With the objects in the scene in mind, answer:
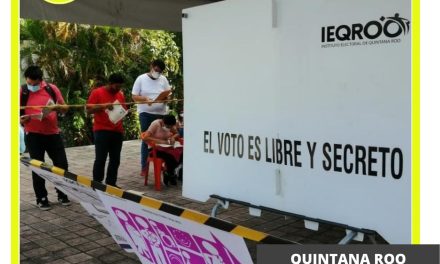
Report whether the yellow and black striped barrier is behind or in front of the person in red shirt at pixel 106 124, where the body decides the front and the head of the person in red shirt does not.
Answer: in front

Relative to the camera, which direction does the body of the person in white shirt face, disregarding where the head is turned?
toward the camera

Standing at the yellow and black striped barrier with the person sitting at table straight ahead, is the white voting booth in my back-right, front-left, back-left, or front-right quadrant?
front-right

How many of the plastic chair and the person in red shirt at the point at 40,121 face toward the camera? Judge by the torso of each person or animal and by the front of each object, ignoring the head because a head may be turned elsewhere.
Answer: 1

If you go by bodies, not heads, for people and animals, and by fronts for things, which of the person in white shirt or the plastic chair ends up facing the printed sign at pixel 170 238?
the person in white shirt

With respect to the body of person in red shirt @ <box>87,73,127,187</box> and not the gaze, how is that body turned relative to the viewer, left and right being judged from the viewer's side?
facing the viewer and to the right of the viewer

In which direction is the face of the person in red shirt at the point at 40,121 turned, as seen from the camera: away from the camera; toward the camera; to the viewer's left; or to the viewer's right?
toward the camera

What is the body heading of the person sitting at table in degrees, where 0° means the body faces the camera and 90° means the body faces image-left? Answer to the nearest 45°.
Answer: approximately 315°

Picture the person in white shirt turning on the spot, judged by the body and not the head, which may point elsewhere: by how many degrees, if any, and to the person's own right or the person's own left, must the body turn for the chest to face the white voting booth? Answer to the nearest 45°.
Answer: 0° — they already face it

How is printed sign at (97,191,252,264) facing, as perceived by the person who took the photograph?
facing the viewer and to the left of the viewer

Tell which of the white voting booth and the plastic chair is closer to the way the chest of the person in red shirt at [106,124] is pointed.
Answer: the white voting booth
